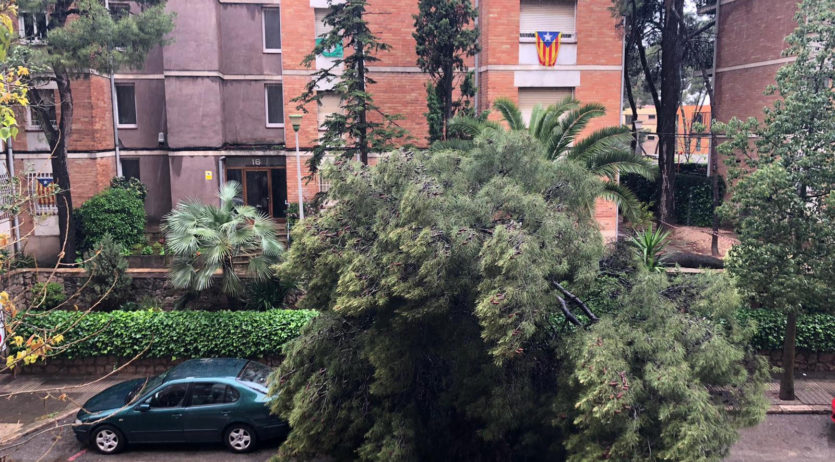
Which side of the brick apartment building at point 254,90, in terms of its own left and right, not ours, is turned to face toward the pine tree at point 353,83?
front

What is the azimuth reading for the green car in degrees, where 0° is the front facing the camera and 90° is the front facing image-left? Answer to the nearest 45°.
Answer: approximately 90°

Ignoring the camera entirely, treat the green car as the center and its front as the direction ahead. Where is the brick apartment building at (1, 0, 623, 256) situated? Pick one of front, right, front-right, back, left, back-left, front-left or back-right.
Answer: right

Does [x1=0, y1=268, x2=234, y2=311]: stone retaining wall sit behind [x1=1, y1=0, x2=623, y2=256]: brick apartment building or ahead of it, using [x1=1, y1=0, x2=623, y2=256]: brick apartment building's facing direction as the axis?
ahead

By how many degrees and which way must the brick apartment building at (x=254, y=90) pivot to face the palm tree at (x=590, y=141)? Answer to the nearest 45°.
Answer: approximately 45° to its left

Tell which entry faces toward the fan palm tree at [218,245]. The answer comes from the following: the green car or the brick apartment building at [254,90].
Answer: the brick apartment building

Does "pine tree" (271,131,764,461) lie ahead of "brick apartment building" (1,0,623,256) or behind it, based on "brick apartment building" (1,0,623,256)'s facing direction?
ahead

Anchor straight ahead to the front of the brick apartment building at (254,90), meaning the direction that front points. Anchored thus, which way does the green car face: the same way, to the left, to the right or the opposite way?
to the right

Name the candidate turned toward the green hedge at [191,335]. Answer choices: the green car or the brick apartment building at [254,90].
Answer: the brick apartment building

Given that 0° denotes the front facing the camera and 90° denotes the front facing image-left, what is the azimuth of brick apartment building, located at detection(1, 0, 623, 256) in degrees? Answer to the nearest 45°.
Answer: approximately 0°

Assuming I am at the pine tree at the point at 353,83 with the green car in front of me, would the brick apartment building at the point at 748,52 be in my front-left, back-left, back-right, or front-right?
back-left

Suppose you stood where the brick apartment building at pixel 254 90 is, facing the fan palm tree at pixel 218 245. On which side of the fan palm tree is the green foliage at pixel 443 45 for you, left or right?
left

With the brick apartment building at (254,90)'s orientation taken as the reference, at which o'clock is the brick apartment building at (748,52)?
the brick apartment building at (748,52) is roughly at 9 o'clock from the brick apartment building at (254,90).

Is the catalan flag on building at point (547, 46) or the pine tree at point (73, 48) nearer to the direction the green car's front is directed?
the pine tree

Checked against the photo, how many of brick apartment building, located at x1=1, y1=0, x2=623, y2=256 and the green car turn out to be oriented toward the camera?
1

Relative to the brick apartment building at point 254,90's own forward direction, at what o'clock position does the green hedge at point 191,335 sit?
The green hedge is roughly at 12 o'clock from the brick apartment building.
